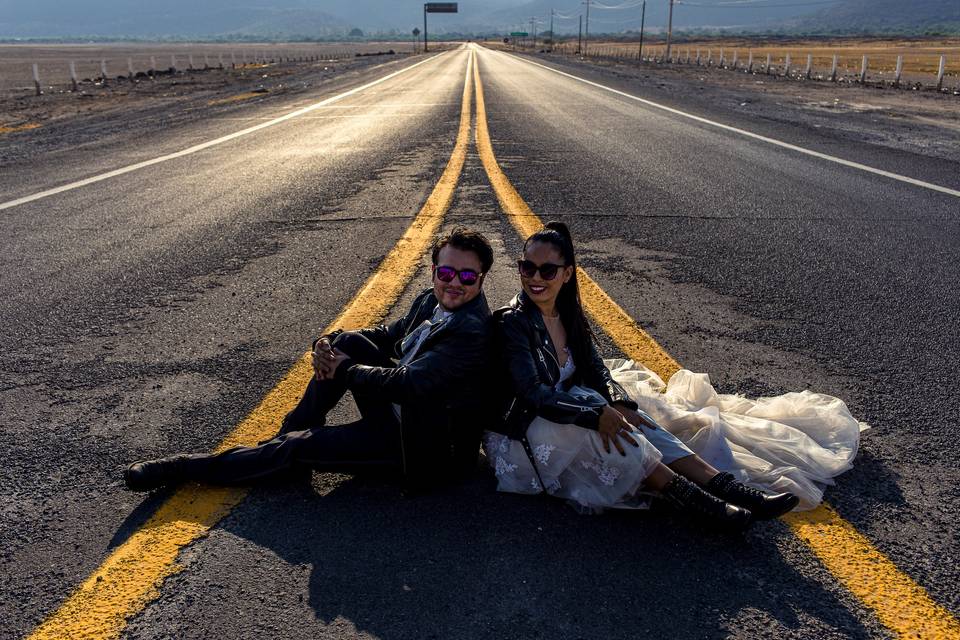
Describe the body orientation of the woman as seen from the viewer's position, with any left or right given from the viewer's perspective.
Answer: facing the viewer and to the right of the viewer

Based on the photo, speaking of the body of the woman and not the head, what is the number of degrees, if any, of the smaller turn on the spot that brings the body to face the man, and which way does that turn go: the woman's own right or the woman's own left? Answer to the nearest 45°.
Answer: approximately 135° to the woman's own right
